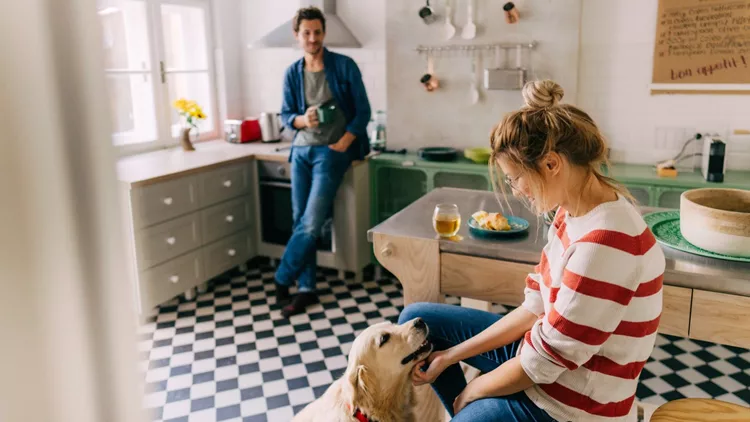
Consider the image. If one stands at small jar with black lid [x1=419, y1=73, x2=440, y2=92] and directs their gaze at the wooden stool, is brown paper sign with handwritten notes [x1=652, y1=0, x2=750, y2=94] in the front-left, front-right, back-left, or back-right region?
front-left

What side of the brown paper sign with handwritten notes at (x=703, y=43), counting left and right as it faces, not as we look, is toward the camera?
front

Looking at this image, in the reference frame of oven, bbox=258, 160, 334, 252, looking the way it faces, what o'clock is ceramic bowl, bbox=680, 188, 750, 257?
The ceramic bowl is roughly at 11 o'clock from the oven.

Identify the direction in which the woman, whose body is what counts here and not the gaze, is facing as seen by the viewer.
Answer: to the viewer's left

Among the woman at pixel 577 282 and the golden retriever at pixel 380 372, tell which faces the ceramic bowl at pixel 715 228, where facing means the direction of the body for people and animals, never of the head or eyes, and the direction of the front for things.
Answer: the golden retriever

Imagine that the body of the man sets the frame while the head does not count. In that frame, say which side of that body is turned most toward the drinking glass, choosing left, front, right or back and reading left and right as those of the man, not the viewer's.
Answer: front

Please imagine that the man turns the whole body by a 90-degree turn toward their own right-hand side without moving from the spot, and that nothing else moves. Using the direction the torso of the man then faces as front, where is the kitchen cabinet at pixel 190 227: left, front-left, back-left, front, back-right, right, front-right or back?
front

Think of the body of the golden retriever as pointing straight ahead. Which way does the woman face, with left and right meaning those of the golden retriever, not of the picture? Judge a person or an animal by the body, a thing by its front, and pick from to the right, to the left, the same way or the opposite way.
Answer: the opposite way

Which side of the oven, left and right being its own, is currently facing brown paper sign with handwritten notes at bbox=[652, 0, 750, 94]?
left

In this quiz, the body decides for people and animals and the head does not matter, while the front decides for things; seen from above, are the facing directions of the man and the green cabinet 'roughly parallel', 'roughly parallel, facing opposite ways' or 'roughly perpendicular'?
roughly parallel

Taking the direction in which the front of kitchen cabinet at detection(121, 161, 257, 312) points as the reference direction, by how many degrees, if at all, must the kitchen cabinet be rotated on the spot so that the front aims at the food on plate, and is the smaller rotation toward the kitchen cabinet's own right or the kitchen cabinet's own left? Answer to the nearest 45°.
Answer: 0° — it already faces it

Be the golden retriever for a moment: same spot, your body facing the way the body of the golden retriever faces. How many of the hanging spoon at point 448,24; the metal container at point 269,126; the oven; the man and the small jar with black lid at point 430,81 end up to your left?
5

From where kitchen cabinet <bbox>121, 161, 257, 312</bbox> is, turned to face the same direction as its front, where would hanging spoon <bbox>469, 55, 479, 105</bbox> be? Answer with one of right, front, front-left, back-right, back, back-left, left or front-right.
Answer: front-left

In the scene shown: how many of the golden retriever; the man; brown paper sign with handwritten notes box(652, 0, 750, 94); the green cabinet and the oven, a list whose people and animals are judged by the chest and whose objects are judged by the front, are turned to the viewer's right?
1

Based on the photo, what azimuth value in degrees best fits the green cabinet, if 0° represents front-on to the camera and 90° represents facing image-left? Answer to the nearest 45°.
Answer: approximately 0°

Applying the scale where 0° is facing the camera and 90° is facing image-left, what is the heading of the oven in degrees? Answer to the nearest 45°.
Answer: approximately 0°

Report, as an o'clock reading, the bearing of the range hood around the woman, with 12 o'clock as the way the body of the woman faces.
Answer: The range hood is roughly at 2 o'clock from the woman.

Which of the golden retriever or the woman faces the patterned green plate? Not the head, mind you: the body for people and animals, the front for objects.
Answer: the golden retriever

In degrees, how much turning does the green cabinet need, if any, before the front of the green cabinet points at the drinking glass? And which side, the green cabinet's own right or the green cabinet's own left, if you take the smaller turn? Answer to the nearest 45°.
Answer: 0° — it already faces it

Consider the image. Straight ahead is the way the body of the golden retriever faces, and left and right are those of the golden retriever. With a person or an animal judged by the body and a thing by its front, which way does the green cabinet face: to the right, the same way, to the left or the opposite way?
to the right
